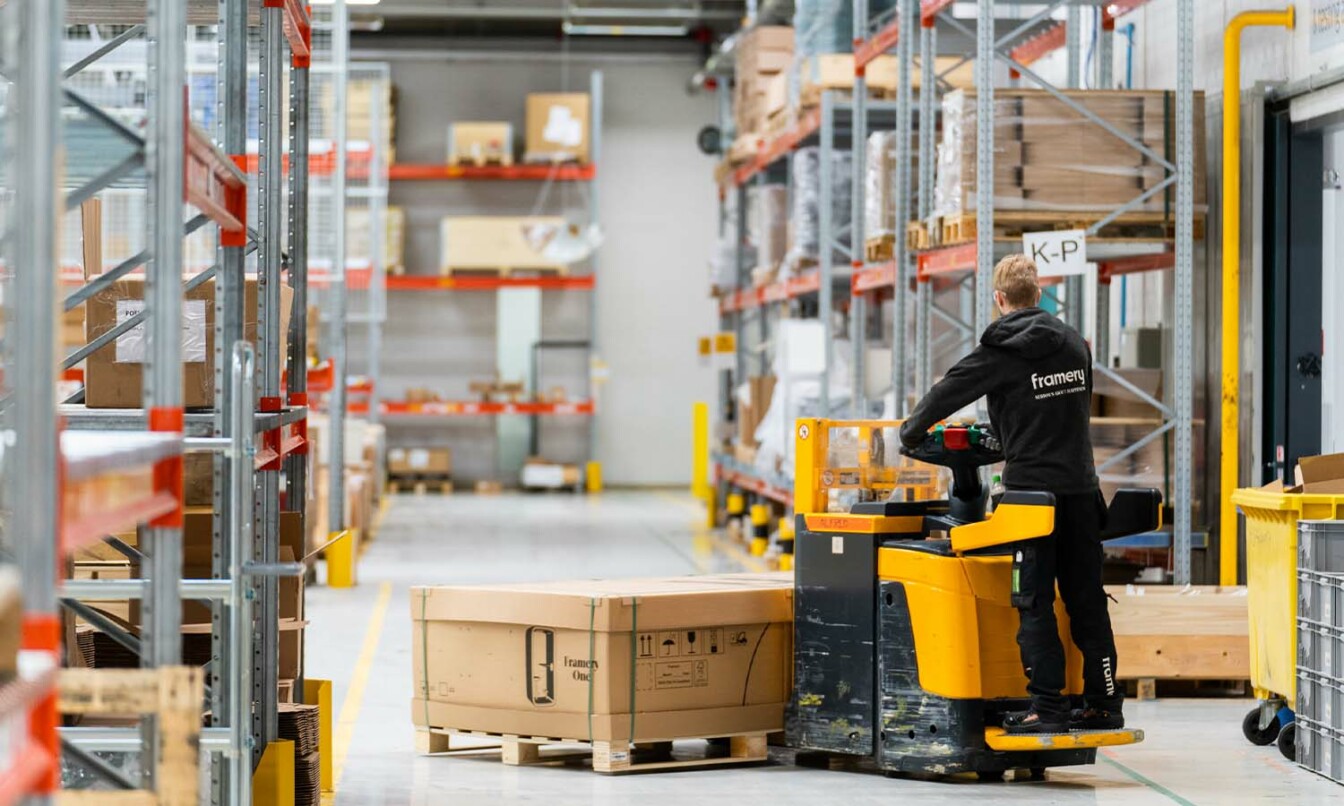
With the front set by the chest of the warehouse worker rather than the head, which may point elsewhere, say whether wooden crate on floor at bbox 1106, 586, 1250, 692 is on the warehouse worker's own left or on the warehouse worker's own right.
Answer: on the warehouse worker's own right

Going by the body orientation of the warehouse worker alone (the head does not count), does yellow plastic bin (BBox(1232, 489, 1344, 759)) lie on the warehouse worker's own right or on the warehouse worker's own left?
on the warehouse worker's own right

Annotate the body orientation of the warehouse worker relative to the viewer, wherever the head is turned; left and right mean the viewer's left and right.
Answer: facing away from the viewer and to the left of the viewer

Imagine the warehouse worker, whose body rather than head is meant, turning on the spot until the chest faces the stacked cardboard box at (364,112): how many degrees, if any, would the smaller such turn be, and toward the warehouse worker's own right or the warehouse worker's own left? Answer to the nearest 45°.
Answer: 0° — they already face it

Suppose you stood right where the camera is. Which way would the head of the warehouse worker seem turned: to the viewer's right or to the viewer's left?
to the viewer's left

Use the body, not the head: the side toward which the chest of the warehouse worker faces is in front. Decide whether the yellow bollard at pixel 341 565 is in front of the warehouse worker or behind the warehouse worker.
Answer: in front

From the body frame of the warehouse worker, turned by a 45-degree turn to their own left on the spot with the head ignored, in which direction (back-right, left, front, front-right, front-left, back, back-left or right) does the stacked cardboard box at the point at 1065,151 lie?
right

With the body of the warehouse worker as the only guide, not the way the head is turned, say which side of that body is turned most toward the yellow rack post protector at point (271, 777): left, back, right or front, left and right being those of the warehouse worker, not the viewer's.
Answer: left

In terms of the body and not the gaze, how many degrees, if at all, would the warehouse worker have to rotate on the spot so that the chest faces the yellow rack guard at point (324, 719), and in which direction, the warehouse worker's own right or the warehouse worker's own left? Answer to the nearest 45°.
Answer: approximately 45° to the warehouse worker's own left

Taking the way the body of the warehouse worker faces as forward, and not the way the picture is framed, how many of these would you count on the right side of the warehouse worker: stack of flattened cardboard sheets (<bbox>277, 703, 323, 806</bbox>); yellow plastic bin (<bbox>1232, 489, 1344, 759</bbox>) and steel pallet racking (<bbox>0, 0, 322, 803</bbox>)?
1

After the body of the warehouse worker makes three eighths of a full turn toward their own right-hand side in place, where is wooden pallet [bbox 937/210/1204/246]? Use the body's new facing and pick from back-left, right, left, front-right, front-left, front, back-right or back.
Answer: left

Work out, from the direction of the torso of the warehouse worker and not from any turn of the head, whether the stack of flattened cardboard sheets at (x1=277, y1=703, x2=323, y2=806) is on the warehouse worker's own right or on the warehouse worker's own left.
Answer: on the warehouse worker's own left

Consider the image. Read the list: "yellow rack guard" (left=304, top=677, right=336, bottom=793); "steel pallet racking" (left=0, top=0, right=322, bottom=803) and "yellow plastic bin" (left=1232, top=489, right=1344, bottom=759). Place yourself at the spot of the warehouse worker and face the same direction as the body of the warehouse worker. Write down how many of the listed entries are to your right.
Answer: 1

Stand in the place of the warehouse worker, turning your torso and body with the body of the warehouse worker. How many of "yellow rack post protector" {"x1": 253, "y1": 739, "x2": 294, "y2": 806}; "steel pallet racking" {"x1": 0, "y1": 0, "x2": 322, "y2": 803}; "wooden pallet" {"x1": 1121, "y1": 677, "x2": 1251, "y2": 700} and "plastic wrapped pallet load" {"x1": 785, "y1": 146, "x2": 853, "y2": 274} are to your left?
2

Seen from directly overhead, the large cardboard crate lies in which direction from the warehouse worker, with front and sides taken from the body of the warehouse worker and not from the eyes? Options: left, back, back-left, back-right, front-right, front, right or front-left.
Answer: front-left
